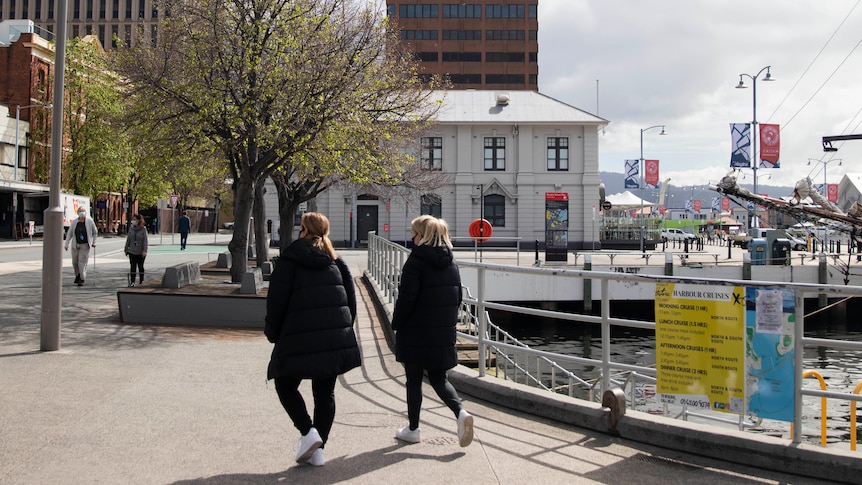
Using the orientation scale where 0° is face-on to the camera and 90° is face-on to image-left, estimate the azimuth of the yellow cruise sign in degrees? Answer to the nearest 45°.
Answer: approximately 0°

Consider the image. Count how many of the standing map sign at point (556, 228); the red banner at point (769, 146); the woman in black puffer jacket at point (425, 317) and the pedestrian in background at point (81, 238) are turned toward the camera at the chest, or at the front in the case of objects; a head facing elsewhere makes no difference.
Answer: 3

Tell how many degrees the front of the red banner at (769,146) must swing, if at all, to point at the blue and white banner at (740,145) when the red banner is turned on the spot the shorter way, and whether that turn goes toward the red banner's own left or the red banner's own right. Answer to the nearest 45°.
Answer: approximately 90° to the red banner's own right

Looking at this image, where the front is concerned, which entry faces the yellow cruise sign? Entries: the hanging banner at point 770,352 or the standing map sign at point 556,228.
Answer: the standing map sign at point 556,228

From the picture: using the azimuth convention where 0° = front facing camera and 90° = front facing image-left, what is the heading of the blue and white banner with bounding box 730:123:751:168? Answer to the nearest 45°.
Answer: approximately 0°

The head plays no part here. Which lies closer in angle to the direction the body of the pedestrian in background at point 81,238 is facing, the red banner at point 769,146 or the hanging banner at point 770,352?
the hanging banner

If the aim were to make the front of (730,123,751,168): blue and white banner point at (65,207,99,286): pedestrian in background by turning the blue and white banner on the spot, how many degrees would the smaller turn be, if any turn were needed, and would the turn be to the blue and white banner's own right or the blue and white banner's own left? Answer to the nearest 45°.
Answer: approximately 45° to the blue and white banner's own right

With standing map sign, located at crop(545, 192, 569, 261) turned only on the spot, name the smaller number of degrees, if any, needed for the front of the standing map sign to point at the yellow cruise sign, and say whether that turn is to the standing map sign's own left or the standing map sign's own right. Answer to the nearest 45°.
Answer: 0° — it already faces it
